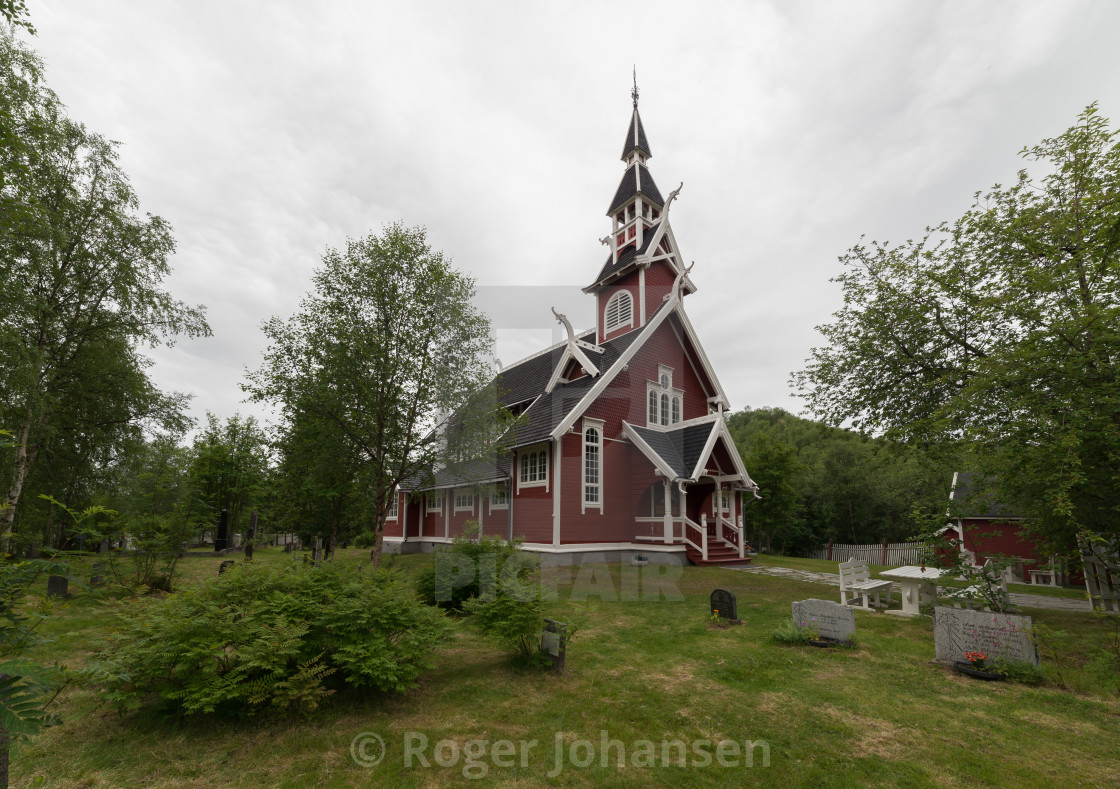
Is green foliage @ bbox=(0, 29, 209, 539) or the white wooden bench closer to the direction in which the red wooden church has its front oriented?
the white wooden bench

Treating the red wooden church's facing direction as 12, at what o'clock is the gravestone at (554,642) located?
The gravestone is roughly at 2 o'clock from the red wooden church.

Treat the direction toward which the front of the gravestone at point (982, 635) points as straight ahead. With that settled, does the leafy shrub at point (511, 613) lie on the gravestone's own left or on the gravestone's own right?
on the gravestone's own right

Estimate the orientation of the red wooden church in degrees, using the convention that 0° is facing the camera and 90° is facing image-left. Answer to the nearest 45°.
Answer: approximately 315°

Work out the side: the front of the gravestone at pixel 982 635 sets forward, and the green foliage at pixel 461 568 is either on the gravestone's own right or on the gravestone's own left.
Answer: on the gravestone's own right

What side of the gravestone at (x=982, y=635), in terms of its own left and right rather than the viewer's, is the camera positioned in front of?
front

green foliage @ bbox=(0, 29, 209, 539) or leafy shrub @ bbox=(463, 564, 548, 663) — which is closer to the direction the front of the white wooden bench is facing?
the leafy shrub

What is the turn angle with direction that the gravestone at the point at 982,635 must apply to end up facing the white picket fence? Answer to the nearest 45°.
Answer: approximately 180°

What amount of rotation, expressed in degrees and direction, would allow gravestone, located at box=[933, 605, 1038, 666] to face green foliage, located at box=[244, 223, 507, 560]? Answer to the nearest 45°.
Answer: approximately 90° to its right

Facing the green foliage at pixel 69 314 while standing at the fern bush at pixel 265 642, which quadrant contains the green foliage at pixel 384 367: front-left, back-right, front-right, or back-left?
front-right

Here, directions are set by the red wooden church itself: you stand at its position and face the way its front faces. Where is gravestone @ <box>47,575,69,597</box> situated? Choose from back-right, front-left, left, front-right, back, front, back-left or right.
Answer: right

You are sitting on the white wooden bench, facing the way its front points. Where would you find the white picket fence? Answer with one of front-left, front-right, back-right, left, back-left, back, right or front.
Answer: back-left

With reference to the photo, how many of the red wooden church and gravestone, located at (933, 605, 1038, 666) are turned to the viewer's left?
0

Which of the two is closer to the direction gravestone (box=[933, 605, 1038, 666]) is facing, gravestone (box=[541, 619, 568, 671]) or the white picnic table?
the gravestone

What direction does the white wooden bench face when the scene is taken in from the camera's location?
facing the viewer and to the right of the viewer

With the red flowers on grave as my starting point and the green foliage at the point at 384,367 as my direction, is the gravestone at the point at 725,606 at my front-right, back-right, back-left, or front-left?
front-right
